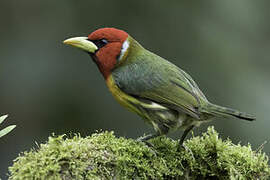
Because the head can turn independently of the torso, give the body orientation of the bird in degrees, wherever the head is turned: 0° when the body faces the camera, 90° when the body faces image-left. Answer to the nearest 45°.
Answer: approximately 90°
